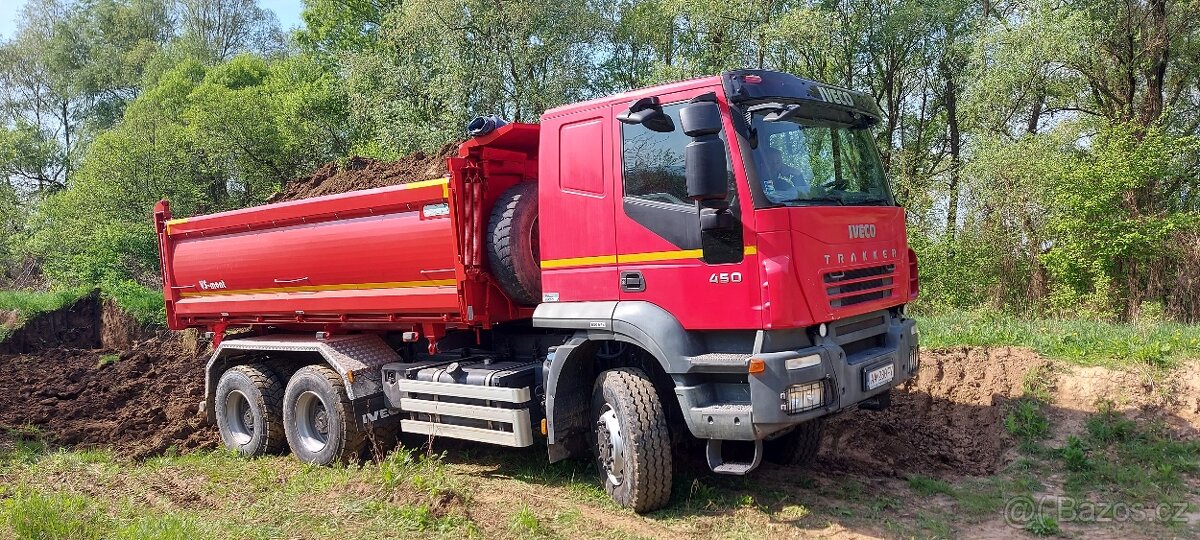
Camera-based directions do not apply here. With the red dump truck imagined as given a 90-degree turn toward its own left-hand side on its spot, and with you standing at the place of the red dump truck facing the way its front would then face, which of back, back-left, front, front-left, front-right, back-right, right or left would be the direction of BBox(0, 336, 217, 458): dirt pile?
left

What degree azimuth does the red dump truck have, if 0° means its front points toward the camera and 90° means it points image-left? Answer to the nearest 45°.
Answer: approximately 315°
